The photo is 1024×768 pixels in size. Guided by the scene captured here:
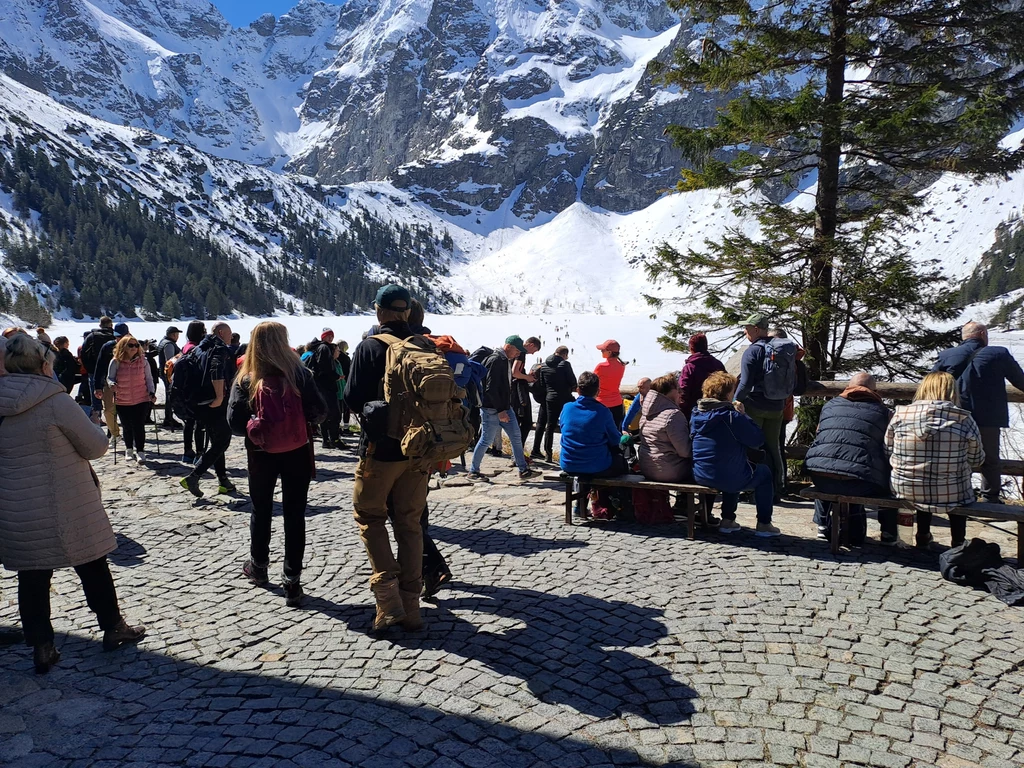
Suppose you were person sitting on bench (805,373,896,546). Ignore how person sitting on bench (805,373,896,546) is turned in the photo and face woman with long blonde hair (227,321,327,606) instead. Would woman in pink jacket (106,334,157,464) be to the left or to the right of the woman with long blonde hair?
right

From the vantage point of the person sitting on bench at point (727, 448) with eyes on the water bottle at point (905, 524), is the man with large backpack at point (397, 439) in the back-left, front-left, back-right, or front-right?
back-right

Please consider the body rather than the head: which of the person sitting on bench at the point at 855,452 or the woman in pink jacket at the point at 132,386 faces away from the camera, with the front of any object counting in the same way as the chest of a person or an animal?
the person sitting on bench

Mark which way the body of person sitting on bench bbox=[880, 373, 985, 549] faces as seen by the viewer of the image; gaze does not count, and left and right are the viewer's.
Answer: facing away from the viewer

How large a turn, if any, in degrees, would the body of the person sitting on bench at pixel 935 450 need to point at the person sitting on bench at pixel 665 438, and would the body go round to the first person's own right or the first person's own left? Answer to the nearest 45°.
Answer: approximately 90° to the first person's own left

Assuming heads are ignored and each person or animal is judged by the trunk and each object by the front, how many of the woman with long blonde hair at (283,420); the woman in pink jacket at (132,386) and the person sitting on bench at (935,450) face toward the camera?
1

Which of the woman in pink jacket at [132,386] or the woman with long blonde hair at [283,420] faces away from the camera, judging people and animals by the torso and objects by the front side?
the woman with long blonde hair

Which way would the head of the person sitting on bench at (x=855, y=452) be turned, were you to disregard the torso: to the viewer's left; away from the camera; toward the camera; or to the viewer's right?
away from the camera

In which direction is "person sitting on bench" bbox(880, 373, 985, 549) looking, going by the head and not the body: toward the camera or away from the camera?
away from the camera

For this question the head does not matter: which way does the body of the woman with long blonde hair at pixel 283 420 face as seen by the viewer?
away from the camera

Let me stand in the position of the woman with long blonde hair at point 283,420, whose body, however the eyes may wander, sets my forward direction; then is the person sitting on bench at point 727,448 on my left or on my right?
on my right

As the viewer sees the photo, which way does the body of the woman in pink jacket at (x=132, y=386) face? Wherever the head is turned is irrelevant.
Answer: toward the camera

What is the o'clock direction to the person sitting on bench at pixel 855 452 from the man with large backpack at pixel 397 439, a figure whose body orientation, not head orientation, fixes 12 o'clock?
The person sitting on bench is roughly at 4 o'clock from the man with large backpack.

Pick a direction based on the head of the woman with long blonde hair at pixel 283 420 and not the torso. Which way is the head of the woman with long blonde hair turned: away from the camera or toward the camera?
away from the camera

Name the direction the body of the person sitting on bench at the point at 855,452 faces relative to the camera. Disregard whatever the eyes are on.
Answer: away from the camera
